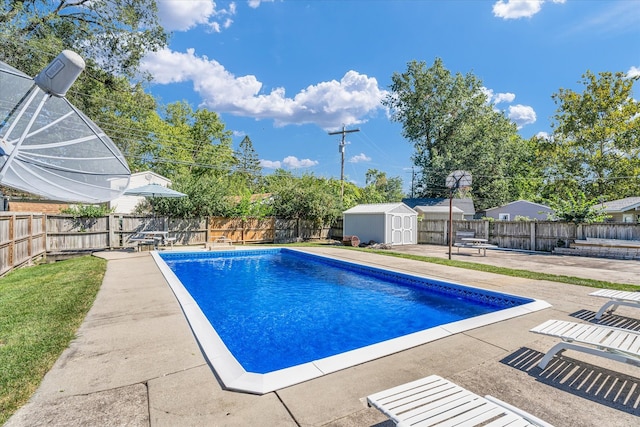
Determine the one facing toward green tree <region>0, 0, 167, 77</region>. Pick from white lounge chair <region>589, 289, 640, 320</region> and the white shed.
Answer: the white lounge chair

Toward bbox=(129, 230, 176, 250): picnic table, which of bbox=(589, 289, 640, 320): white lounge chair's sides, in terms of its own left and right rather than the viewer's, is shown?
front

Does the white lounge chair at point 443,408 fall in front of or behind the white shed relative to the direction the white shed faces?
in front

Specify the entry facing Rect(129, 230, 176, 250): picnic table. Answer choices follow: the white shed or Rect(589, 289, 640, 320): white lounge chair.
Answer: the white lounge chair

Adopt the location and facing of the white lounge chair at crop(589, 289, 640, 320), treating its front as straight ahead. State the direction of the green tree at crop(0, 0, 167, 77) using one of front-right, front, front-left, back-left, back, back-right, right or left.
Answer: front

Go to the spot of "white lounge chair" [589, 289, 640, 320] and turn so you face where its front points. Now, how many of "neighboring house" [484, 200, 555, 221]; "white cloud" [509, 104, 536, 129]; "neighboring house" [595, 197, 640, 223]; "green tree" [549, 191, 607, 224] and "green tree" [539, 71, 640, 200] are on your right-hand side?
5

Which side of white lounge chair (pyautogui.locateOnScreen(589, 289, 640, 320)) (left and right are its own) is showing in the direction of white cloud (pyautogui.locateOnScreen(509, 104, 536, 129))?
right

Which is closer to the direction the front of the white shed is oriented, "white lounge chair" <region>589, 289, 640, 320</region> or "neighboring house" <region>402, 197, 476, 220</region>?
the white lounge chair

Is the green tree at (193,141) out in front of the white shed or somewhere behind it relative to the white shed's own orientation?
behind

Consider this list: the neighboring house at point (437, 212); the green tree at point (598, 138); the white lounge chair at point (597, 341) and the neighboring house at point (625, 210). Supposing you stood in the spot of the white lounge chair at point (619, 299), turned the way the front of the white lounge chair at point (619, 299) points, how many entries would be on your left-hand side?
1

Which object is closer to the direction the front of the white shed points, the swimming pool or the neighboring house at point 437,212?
the swimming pool

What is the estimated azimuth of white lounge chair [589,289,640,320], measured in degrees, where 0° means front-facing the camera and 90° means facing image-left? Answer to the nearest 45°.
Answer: approximately 90°

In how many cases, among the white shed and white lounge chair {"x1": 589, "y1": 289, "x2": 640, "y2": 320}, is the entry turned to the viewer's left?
1

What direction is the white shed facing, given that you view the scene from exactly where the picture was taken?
facing the viewer and to the right of the viewer

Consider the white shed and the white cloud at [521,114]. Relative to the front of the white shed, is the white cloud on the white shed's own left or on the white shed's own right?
on the white shed's own left

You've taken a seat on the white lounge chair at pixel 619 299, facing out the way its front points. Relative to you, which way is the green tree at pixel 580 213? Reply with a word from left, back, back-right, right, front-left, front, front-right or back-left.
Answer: right
